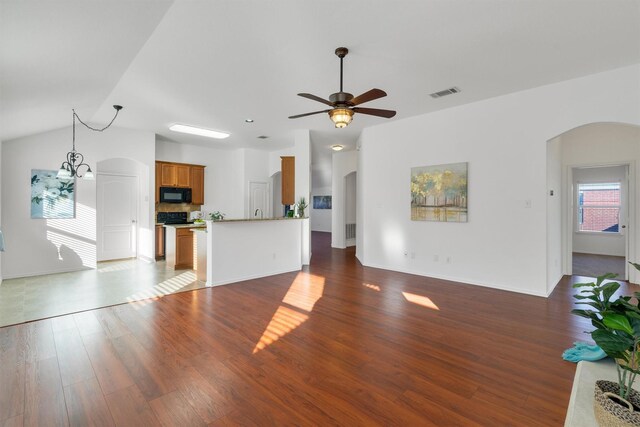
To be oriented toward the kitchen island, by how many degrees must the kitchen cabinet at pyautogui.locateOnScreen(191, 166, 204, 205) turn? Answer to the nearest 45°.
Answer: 0° — it already faces it

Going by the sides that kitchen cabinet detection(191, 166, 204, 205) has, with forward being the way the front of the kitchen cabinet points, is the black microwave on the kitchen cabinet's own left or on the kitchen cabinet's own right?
on the kitchen cabinet's own right

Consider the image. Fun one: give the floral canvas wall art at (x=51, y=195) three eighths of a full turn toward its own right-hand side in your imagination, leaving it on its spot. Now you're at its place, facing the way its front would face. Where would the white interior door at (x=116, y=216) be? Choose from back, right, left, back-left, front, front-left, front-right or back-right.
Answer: right

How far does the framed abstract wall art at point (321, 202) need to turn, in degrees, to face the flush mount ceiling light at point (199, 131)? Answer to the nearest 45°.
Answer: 0° — it already faces it

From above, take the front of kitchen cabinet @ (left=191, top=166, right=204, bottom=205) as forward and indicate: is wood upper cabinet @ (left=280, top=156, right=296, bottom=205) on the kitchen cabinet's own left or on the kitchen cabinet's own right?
on the kitchen cabinet's own left

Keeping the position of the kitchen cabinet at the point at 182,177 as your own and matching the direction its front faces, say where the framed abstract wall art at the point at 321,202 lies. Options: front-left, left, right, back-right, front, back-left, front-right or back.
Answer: back-left

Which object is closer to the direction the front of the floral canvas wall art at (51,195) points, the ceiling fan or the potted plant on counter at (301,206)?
the ceiling fan

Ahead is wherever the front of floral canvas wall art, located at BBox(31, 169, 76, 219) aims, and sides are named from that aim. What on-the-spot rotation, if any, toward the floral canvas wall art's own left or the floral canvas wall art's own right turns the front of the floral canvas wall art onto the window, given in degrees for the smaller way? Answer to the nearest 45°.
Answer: approximately 45° to the floral canvas wall art's own left
